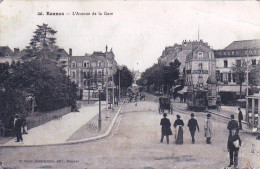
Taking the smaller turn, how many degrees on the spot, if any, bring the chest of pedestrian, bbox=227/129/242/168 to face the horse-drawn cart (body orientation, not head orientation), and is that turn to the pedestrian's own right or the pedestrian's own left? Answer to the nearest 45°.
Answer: approximately 180°

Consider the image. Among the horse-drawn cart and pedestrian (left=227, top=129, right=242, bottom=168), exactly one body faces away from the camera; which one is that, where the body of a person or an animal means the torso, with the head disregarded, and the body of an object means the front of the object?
the horse-drawn cart

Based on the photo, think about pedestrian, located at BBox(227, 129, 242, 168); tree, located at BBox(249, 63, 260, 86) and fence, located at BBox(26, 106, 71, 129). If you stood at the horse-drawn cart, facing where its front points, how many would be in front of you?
0

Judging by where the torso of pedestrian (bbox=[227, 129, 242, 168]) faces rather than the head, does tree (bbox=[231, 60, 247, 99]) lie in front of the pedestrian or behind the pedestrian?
behind

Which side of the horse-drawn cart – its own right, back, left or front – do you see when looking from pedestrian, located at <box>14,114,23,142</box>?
back

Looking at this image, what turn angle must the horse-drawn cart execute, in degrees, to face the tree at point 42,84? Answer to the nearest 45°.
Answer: approximately 135° to its left

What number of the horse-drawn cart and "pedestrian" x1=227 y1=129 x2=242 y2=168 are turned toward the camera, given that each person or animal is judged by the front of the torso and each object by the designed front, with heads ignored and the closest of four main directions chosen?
1

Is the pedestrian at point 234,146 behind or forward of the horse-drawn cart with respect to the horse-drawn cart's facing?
behind

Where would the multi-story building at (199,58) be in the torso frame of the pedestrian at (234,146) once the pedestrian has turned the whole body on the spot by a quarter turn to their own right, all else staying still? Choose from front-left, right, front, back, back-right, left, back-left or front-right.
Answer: right

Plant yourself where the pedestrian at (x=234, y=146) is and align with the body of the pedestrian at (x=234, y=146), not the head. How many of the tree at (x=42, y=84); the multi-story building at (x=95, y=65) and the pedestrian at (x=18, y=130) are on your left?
0

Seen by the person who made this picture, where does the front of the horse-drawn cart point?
facing away from the viewer

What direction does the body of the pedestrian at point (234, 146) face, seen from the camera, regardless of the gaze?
toward the camera

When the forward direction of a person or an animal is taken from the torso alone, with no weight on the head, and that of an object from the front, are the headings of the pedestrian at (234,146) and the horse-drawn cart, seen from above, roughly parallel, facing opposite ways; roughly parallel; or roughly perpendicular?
roughly parallel, facing opposite ways
